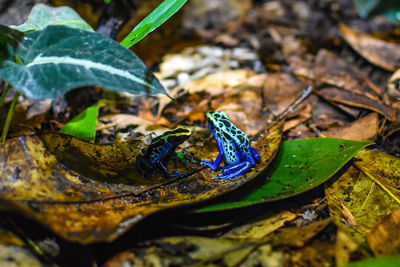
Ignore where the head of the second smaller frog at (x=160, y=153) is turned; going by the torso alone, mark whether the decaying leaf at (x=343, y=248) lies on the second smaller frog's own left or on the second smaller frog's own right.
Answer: on the second smaller frog's own right

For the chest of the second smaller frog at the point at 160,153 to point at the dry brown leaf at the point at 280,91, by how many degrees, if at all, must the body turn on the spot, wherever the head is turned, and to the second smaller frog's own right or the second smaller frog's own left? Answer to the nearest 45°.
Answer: approximately 45° to the second smaller frog's own left

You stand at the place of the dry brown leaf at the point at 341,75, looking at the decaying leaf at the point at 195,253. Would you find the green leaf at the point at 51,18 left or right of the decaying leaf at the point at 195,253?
right

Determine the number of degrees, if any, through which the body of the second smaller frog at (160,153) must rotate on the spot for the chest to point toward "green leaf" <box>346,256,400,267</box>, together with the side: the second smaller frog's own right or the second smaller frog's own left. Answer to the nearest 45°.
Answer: approximately 45° to the second smaller frog's own right

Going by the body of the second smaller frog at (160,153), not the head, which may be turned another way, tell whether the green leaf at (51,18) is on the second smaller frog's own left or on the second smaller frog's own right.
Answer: on the second smaller frog's own left

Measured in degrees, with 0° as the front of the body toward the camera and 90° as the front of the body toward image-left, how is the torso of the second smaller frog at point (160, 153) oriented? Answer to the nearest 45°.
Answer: approximately 270°
